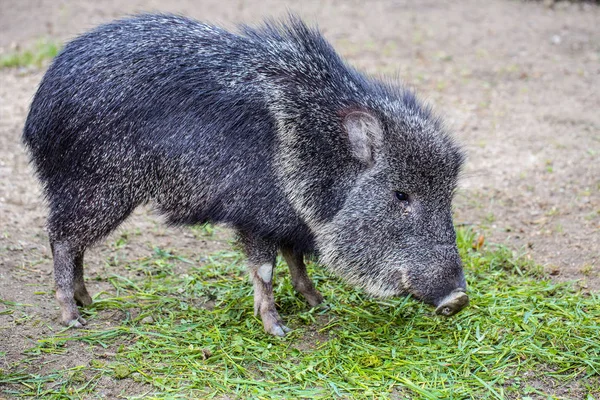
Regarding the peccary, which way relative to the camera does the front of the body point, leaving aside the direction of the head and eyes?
to the viewer's right
